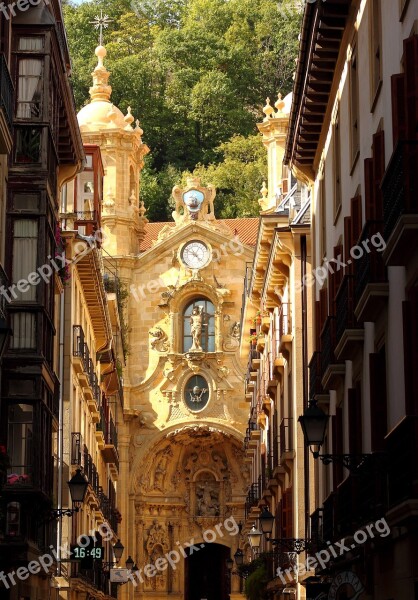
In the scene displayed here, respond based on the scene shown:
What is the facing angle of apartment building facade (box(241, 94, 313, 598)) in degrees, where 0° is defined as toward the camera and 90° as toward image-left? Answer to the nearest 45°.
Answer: approximately 90°

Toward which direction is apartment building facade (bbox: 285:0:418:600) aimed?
to the viewer's left

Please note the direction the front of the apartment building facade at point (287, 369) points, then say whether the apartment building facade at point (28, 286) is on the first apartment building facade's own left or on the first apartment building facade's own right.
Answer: on the first apartment building facade's own left

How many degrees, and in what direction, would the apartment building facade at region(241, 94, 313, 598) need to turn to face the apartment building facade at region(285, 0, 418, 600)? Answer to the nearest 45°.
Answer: approximately 90° to its left

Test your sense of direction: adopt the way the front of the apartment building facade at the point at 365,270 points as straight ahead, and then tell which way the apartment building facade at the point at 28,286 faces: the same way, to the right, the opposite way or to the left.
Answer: the opposite way

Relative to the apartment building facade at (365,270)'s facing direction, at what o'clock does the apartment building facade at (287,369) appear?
the apartment building facade at (287,369) is roughly at 3 o'clock from the apartment building facade at (365,270).

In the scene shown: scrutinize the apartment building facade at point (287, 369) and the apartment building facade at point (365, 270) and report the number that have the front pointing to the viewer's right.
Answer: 0

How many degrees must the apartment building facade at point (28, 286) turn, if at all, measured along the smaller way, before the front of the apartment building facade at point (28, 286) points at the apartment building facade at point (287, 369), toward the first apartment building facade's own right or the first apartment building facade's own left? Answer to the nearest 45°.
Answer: approximately 45° to the first apartment building facade's own left

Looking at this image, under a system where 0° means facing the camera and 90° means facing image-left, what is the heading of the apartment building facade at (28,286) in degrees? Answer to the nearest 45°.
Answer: approximately 270°

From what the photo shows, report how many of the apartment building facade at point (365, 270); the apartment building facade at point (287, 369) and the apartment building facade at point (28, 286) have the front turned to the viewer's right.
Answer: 1
